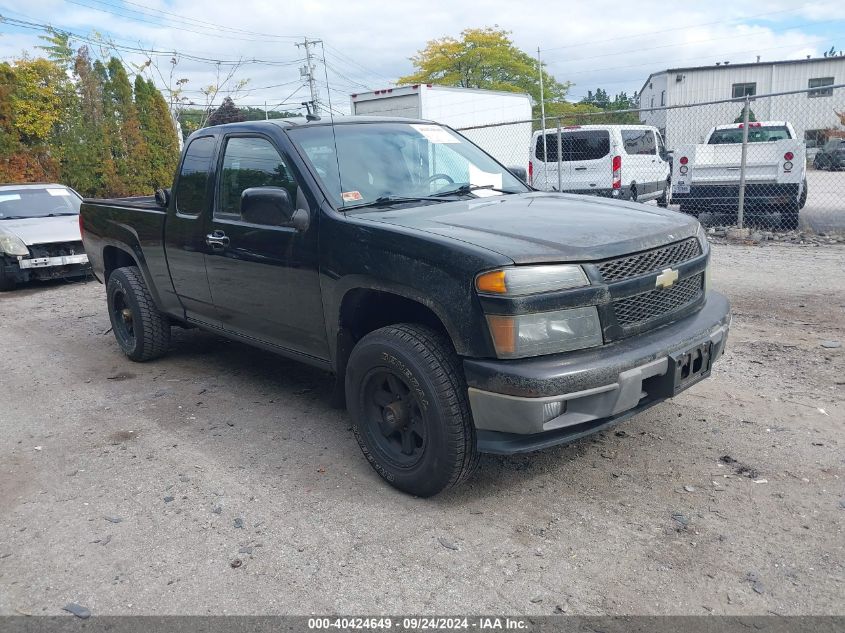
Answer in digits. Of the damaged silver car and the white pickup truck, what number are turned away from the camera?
1

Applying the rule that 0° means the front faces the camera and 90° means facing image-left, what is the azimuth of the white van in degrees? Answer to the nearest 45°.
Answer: approximately 225°

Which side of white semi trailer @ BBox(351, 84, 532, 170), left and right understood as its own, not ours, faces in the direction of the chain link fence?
right

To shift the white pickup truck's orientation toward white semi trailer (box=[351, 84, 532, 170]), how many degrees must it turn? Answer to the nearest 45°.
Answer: approximately 45° to its left

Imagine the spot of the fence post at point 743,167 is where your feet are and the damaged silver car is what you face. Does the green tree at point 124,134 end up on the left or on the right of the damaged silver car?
right

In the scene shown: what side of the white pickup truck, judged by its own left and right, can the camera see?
back

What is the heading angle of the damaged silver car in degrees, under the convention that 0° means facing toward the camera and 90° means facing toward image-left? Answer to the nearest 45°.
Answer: approximately 315°

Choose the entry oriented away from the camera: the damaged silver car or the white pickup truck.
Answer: the white pickup truck

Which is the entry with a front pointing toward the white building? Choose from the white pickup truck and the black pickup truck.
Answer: the white pickup truck

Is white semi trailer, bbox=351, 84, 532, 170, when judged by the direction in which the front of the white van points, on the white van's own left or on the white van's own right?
on the white van's own left

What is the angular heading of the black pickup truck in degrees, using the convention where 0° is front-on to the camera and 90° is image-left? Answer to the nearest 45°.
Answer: approximately 315°

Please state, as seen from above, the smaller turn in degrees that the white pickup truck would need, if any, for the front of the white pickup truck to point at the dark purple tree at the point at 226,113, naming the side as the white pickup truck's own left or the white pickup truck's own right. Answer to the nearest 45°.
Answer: approximately 45° to the white pickup truck's own left

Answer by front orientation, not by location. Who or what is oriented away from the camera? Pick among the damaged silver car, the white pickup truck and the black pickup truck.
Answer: the white pickup truck

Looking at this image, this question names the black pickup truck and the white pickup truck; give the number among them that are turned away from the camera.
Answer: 1
